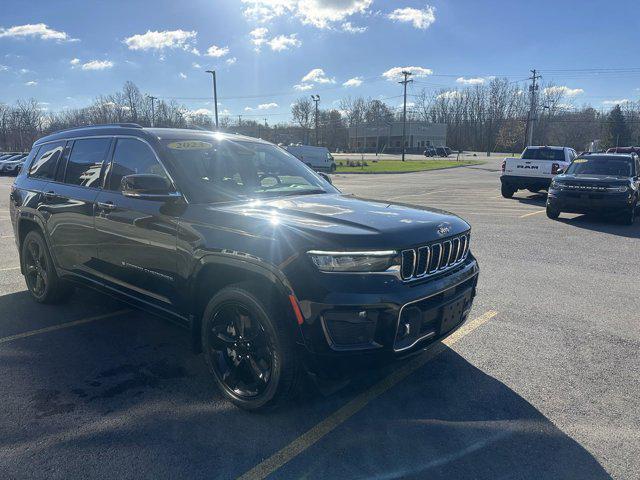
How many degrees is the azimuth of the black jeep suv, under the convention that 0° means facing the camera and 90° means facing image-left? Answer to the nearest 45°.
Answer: approximately 315°

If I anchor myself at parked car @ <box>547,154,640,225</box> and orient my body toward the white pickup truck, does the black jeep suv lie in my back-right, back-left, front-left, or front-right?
back-left

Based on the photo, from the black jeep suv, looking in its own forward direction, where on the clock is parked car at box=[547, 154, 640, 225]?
The parked car is roughly at 9 o'clock from the black jeep suv.

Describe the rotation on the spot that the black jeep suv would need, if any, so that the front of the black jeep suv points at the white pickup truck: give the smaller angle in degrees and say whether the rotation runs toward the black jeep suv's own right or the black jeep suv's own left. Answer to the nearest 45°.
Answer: approximately 90° to the black jeep suv's own left
